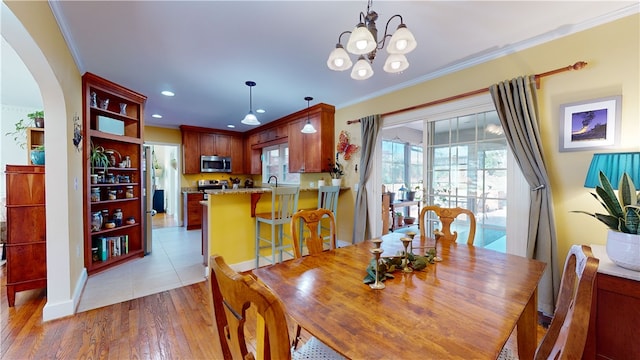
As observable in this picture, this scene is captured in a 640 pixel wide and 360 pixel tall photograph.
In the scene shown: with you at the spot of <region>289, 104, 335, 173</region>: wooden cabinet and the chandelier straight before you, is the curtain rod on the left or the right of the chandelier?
left

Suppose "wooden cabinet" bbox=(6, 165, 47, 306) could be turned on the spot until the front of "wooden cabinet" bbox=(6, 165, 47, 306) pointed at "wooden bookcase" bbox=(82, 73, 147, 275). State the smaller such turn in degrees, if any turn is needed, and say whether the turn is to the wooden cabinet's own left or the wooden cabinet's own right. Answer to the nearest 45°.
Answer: approximately 90° to the wooden cabinet's own left

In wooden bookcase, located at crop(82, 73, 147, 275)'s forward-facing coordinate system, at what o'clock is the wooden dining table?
The wooden dining table is roughly at 1 o'clock from the wooden bookcase.

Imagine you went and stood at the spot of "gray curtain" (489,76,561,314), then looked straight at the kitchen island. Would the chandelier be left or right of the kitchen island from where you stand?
left

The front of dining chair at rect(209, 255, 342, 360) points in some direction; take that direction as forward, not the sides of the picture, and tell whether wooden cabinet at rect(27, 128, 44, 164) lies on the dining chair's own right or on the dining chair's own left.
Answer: on the dining chair's own left

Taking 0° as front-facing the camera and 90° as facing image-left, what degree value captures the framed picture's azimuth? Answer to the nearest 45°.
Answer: approximately 45°

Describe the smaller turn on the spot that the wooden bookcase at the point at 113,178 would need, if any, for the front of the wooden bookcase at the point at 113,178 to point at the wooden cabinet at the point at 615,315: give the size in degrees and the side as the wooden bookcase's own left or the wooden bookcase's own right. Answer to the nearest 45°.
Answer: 0° — it already faces it

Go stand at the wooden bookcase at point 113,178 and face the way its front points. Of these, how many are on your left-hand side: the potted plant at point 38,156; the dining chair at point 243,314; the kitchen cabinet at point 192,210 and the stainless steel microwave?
2

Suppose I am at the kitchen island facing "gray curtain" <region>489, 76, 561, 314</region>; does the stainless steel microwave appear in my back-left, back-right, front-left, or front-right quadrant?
back-left

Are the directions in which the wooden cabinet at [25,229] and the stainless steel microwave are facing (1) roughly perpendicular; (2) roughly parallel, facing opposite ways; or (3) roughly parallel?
roughly perpendicular
